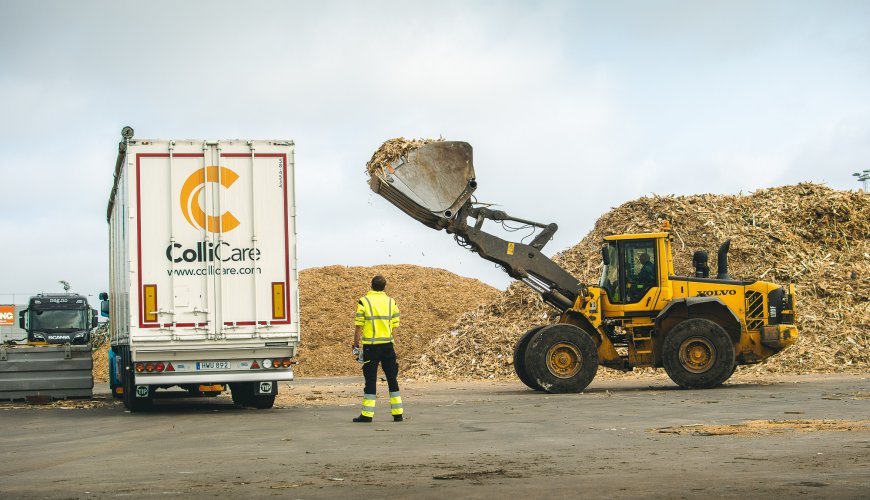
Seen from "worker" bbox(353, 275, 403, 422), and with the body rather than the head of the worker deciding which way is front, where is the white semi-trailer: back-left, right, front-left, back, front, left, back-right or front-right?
front-left

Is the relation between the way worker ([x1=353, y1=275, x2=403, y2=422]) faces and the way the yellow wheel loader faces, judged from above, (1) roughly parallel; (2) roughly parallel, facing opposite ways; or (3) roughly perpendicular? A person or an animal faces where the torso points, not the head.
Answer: roughly perpendicular

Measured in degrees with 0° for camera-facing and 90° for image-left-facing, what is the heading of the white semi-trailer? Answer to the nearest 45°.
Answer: approximately 180°

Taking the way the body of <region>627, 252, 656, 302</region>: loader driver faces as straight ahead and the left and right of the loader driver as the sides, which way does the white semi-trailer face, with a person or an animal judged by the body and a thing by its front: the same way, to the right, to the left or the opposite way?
to the right

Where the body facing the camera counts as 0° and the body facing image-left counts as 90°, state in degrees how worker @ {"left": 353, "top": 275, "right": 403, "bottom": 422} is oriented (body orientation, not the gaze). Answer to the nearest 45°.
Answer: approximately 180°

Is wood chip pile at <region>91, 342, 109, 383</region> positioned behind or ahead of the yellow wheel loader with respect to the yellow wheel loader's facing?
ahead

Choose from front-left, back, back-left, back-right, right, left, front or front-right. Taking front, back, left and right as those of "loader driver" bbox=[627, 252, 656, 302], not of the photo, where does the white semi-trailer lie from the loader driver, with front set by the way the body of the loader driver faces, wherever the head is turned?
front-left

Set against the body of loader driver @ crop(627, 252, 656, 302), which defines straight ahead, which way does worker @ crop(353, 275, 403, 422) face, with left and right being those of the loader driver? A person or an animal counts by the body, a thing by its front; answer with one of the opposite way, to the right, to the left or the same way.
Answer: to the right

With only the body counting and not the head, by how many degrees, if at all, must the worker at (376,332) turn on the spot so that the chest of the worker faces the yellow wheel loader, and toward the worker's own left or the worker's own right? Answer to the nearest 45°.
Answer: approximately 45° to the worker's own right

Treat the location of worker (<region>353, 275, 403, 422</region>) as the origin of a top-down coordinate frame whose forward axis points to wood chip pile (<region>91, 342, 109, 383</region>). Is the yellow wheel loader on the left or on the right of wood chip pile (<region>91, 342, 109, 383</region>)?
right

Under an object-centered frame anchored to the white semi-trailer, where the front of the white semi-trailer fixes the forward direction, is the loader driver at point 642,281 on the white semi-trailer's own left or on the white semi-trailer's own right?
on the white semi-trailer's own right

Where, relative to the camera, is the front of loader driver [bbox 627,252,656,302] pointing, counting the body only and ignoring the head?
to the viewer's left

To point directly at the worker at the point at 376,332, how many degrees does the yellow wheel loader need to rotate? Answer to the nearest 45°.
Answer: approximately 45° to its left

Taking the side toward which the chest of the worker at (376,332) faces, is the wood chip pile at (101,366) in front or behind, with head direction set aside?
in front

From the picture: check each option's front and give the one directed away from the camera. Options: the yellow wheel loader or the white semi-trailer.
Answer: the white semi-trailer

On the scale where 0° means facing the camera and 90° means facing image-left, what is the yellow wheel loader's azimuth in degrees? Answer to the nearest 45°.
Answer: approximately 90°

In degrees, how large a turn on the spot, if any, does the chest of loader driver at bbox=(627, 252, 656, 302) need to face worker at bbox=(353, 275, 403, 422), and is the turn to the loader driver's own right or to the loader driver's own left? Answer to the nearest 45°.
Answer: approximately 45° to the loader driver's own left
